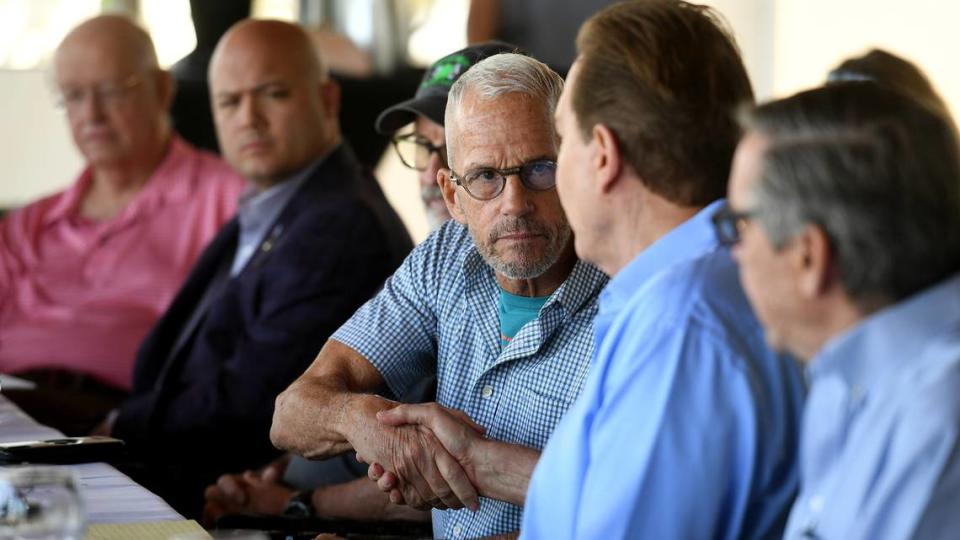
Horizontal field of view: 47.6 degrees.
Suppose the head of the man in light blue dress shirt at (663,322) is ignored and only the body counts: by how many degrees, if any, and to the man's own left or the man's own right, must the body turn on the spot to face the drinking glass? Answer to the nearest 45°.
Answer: approximately 90° to the man's own left

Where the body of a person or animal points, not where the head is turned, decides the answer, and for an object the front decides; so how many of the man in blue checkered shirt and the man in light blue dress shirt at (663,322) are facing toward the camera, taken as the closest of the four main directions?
1

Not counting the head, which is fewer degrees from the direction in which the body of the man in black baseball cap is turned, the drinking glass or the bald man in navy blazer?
the drinking glass

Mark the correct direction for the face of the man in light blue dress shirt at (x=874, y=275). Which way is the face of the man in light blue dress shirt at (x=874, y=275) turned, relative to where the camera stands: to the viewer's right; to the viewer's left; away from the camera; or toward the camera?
to the viewer's left

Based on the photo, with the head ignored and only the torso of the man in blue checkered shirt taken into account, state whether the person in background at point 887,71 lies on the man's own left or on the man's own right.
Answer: on the man's own left

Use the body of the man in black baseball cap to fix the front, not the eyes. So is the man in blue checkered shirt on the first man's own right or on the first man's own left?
on the first man's own left

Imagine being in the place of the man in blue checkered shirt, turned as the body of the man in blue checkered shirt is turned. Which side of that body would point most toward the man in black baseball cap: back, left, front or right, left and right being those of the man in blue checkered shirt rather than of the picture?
back

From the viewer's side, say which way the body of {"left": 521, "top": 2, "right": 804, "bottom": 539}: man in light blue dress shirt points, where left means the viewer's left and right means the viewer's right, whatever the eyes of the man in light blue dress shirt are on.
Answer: facing away from the viewer and to the left of the viewer

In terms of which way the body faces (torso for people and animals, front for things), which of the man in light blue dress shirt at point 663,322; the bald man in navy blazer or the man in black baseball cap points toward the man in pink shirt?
the man in light blue dress shirt
